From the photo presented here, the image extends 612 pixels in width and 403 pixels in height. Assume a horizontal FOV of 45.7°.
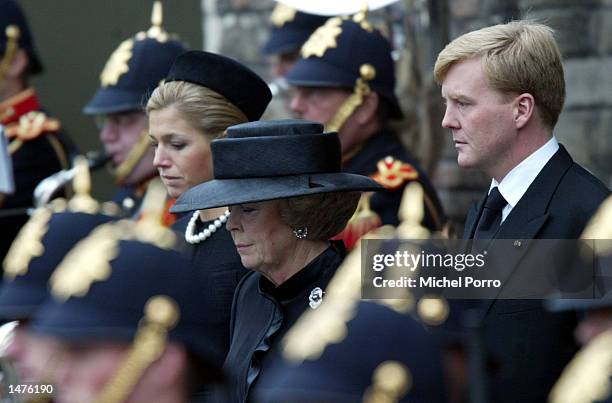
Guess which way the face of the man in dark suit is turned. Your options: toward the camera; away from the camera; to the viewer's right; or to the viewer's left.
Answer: to the viewer's left

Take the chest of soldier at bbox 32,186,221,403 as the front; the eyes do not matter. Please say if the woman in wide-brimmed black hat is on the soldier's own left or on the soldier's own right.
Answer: on the soldier's own right

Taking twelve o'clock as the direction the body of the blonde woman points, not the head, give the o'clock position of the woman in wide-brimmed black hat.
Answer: The woman in wide-brimmed black hat is roughly at 10 o'clock from the blonde woman.

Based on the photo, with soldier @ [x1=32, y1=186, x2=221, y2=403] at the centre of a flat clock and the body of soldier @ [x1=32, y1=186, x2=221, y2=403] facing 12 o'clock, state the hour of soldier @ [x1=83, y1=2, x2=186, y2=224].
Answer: soldier @ [x1=83, y1=2, x2=186, y2=224] is roughly at 3 o'clock from soldier @ [x1=32, y1=186, x2=221, y2=403].

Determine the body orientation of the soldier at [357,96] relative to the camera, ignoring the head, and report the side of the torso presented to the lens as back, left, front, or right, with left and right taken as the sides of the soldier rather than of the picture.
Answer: left

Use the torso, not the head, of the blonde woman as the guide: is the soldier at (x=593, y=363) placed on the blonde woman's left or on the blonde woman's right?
on the blonde woman's left

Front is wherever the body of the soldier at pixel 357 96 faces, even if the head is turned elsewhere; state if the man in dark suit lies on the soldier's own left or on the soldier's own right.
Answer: on the soldier's own left

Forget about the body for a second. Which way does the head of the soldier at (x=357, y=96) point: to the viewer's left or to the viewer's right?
to the viewer's left

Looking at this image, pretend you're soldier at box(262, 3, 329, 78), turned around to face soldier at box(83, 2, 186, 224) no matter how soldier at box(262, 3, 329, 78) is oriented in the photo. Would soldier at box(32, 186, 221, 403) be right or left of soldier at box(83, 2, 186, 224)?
left

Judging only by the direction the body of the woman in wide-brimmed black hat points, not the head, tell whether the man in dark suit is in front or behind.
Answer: behind

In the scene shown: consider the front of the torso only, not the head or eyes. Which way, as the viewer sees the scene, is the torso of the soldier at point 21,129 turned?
to the viewer's left

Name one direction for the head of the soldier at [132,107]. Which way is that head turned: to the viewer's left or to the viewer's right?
to the viewer's left
